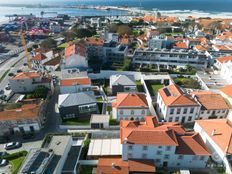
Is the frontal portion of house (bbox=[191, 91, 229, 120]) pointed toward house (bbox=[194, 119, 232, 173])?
yes

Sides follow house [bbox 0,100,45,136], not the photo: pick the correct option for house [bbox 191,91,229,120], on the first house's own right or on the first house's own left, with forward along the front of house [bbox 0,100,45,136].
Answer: on the first house's own left

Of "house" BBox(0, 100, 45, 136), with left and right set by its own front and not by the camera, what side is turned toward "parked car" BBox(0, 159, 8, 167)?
front

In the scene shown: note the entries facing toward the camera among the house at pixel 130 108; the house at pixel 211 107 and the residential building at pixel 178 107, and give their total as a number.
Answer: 3

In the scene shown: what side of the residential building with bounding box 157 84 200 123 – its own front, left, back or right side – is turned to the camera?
front

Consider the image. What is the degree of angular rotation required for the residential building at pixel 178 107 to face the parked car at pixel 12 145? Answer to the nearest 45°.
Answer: approximately 45° to its right

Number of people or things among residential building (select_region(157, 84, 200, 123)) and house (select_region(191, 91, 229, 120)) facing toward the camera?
2

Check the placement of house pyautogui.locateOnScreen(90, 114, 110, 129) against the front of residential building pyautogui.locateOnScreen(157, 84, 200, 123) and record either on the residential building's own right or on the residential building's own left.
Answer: on the residential building's own right

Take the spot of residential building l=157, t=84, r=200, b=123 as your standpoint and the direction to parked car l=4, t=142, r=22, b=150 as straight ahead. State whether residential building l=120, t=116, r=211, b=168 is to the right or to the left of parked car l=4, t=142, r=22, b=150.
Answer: left

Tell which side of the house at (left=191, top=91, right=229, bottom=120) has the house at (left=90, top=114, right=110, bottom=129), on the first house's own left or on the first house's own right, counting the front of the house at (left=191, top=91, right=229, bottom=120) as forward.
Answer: on the first house's own right

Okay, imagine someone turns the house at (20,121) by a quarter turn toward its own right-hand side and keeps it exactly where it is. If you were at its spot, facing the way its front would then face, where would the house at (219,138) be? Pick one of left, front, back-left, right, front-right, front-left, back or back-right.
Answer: back-left
